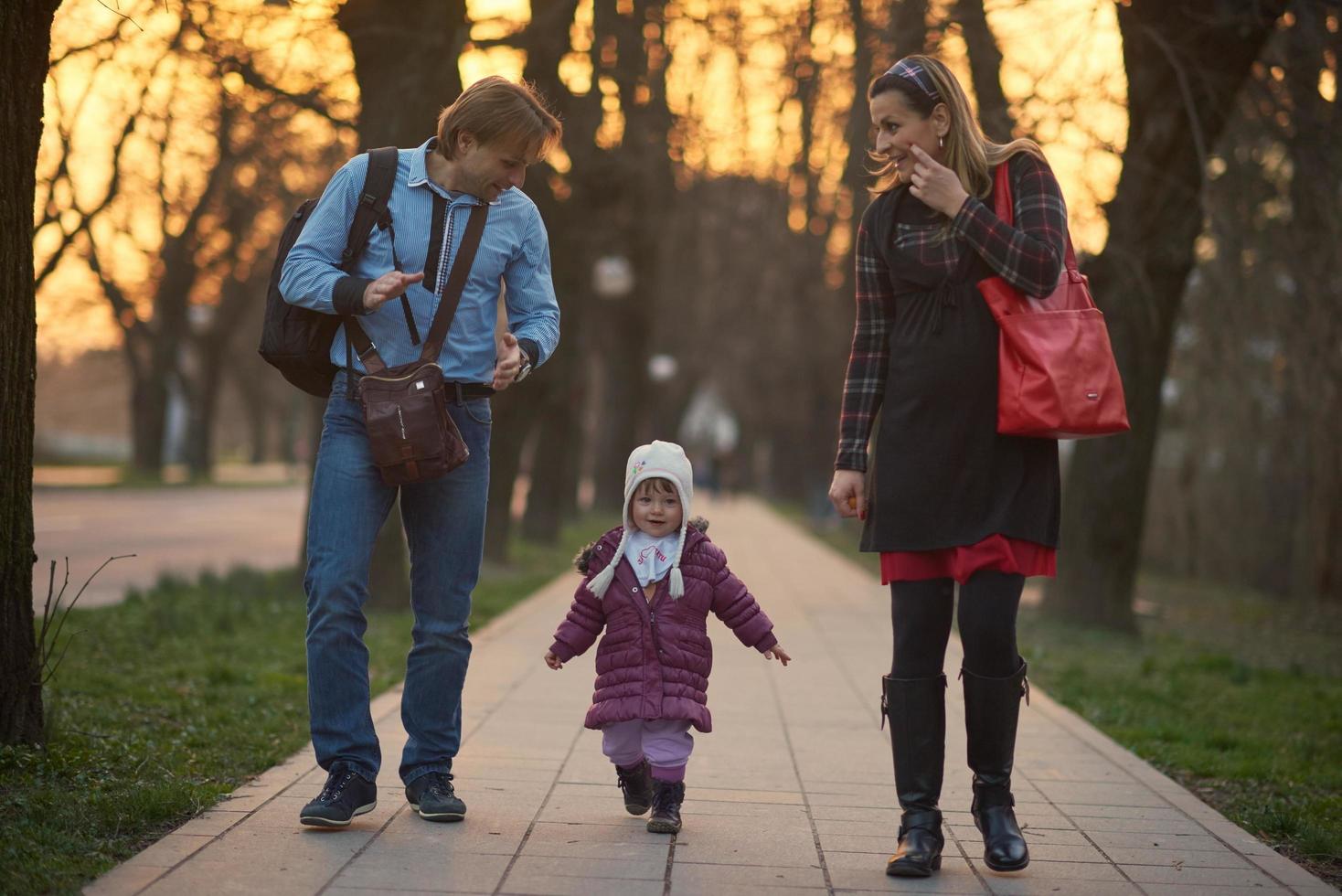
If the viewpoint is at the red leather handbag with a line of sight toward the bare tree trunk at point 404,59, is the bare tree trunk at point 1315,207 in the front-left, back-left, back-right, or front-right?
front-right

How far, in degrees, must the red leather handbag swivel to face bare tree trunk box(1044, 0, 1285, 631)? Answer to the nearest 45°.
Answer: approximately 180°

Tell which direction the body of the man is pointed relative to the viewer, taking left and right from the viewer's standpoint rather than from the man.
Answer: facing the viewer

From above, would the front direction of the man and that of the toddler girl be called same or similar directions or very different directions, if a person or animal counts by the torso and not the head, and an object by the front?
same or similar directions

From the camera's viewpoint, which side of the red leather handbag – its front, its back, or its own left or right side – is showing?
front

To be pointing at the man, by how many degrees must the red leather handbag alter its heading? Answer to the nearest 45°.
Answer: approximately 90° to its right

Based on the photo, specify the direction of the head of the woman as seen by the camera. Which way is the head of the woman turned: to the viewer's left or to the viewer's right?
to the viewer's left

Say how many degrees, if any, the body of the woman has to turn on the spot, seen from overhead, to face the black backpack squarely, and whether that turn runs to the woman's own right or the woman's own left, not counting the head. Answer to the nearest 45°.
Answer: approximately 90° to the woman's own right

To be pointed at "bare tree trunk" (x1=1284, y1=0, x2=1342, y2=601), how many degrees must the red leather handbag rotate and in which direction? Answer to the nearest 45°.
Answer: approximately 180°

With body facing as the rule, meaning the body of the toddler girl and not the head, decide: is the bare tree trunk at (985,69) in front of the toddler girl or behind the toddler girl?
behind

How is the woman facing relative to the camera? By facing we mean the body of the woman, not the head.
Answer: toward the camera

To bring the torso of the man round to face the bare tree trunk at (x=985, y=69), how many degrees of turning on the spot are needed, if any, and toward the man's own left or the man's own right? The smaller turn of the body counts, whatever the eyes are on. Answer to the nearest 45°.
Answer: approximately 135° to the man's own left
